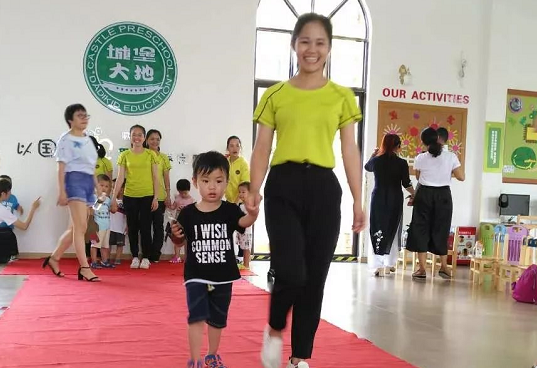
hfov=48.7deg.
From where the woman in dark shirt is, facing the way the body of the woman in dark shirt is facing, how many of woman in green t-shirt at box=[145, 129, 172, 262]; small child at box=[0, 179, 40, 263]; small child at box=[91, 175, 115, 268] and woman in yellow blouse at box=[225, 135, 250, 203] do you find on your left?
4

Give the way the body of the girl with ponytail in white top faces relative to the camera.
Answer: away from the camera

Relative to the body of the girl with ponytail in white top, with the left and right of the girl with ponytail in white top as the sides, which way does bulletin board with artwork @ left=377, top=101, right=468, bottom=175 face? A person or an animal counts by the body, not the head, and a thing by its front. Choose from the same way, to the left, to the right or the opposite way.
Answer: the opposite way

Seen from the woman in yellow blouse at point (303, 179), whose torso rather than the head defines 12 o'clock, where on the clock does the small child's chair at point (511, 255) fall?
The small child's chair is roughly at 7 o'clock from the woman in yellow blouse.

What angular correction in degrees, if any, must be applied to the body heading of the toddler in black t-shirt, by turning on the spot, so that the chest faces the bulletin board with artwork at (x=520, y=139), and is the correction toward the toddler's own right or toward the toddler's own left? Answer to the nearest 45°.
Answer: approximately 135° to the toddler's own left

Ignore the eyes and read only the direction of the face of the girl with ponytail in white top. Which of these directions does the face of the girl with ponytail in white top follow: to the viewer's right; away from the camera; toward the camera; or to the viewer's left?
away from the camera

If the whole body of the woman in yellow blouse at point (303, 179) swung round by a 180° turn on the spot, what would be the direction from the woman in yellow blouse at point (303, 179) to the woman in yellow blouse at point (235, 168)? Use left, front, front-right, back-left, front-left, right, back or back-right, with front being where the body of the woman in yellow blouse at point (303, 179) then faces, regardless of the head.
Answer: front

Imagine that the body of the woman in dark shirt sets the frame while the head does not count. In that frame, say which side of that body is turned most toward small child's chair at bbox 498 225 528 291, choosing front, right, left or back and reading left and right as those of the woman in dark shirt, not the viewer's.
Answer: right

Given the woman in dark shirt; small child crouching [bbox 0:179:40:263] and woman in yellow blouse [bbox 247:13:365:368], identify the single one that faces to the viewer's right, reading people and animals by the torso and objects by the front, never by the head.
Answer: the small child crouching

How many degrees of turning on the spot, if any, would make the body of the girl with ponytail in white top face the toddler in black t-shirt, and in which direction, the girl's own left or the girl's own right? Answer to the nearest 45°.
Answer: approximately 180°

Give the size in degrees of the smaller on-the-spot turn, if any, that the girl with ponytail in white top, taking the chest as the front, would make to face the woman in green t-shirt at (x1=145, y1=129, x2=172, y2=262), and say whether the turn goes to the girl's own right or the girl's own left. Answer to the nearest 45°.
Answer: approximately 90° to the girl's own left

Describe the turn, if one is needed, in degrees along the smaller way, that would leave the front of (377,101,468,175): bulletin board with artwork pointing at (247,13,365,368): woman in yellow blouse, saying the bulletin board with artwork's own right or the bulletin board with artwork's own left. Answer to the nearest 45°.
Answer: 0° — it already faces them

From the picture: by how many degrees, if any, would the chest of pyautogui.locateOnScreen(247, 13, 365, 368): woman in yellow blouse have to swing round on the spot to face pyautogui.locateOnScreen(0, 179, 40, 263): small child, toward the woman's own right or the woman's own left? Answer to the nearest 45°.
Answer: approximately 135° to the woman's own right

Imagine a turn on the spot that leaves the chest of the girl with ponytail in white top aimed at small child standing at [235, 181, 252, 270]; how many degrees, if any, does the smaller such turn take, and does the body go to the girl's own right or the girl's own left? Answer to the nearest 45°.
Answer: approximately 90° to the girl's own left
